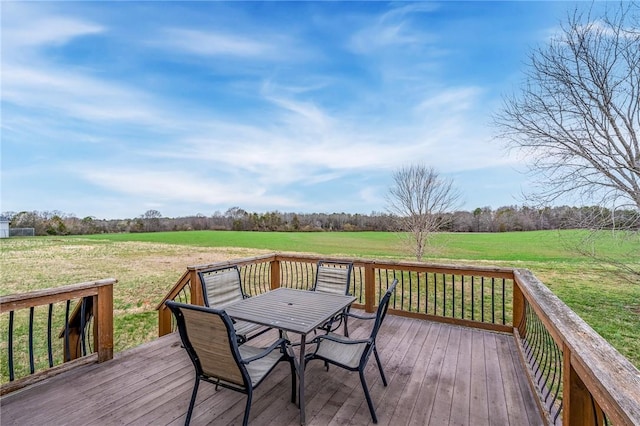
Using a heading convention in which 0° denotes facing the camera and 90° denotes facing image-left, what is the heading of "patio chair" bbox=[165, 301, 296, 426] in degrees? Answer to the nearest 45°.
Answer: approximately 225°

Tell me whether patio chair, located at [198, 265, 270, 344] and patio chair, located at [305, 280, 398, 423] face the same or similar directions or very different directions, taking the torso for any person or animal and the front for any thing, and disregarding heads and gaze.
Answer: very different directions

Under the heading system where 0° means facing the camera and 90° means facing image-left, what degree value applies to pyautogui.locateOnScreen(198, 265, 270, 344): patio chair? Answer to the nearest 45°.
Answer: approximately 315°

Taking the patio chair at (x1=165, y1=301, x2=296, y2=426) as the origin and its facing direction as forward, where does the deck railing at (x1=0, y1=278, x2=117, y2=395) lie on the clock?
The deck railing is roughly at 9 o'clock from the patio chair.

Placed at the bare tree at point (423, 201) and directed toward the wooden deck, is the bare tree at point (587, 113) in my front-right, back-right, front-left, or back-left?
front-left

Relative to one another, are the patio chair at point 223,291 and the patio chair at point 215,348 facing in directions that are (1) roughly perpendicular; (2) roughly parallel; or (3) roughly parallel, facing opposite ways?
roughly perpendicular

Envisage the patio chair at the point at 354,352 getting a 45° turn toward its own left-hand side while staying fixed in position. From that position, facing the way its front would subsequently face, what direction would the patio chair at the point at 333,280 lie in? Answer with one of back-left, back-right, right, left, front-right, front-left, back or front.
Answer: back-right

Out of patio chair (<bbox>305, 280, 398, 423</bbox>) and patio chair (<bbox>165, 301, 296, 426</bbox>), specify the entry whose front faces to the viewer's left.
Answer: patio chair (<bbox>305, 280, 398, 423</bbox>)

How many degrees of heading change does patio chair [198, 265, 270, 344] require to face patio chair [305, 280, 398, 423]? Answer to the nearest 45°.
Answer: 0° — it already faces it

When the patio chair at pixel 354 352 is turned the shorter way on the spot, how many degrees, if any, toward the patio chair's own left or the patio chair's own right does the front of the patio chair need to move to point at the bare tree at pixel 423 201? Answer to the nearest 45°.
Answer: approximately 90° to the patio chair's own right

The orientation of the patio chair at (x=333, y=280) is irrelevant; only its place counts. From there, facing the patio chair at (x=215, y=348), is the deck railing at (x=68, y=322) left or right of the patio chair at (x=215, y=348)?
right

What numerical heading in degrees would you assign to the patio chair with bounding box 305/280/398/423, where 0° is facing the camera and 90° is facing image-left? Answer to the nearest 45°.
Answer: approximately 90°

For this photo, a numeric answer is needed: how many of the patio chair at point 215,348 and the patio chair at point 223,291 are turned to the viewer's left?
0
